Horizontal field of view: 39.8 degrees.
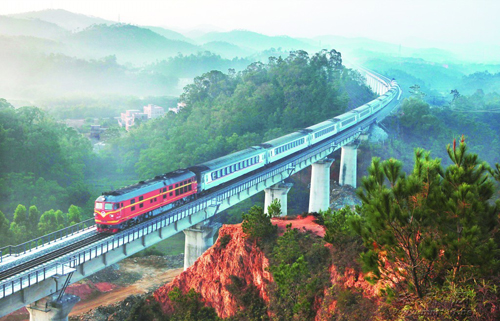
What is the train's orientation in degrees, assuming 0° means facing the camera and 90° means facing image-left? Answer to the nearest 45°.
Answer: approximately 45°

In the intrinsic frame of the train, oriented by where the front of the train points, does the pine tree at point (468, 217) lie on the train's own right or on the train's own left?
on the train's own left

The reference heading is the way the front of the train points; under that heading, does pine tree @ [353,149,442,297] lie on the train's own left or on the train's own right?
on the train's own left

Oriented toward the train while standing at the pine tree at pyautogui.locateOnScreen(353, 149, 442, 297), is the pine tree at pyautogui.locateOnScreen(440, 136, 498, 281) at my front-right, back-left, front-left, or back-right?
back-right
